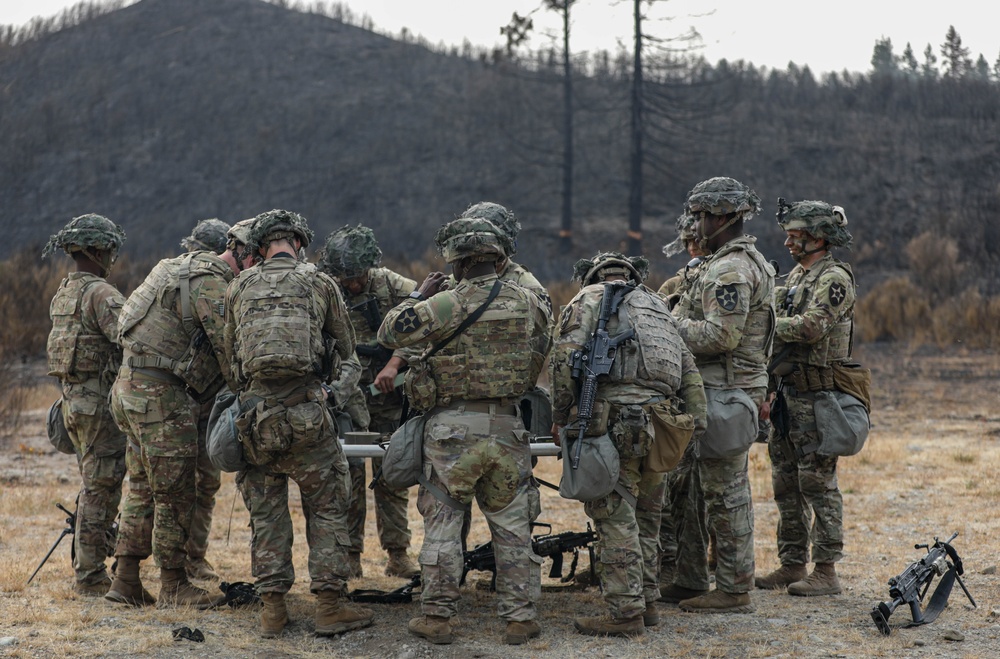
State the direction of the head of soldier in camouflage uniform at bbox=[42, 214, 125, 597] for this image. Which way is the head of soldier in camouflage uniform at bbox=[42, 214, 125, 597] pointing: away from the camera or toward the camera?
away from the camera

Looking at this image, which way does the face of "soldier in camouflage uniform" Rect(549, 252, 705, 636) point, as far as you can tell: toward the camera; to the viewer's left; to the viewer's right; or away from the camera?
away from the camera

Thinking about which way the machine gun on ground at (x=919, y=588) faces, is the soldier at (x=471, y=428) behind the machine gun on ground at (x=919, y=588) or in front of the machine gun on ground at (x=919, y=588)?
behind

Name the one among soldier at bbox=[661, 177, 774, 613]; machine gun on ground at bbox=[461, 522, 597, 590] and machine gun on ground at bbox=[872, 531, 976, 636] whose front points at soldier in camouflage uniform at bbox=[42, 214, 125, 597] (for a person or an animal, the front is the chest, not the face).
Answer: the soldier

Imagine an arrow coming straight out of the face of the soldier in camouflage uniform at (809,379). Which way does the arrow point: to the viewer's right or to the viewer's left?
to the viewer's left

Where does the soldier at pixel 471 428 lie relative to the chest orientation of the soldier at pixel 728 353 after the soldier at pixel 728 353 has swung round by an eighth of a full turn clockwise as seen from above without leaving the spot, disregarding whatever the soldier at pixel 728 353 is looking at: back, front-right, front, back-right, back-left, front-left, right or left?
left

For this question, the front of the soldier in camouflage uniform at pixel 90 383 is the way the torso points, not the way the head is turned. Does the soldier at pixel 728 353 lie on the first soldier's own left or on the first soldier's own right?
on the first soldier's own right

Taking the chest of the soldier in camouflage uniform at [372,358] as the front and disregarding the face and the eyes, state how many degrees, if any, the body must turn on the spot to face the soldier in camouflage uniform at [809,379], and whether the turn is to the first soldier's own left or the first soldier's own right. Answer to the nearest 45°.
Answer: approximately 90° to the first soldier's own left

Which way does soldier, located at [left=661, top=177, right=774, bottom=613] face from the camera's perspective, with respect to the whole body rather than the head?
to the viewer's left

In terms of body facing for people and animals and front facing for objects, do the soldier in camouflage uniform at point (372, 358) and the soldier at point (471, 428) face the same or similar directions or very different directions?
very different directions

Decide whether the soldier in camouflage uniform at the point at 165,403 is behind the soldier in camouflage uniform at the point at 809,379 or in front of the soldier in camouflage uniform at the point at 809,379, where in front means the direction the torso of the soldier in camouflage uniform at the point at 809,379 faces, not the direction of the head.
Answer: in front
